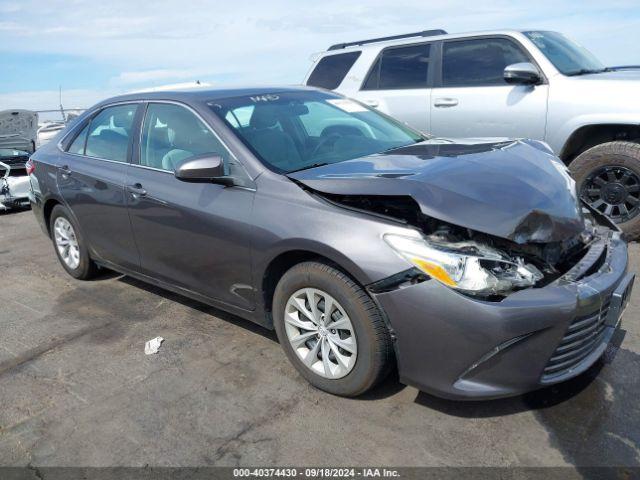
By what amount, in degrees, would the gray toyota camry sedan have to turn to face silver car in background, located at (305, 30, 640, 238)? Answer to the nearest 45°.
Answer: approximately 90° to its left

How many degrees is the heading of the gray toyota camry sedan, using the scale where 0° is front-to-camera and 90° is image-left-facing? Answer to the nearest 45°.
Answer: approximately 315°
